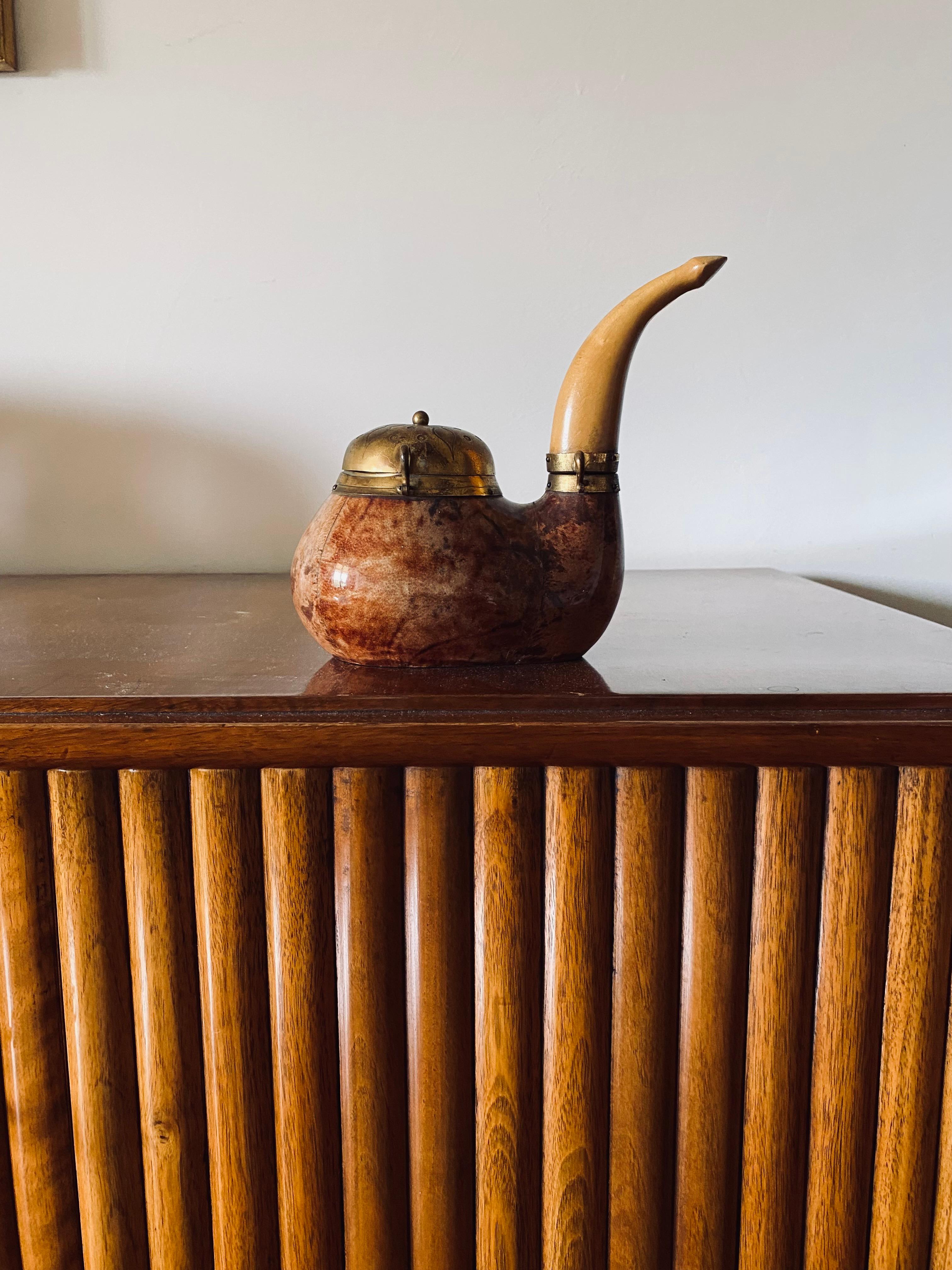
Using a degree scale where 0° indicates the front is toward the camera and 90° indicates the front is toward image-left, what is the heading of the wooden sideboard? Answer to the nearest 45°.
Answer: approximately 0°
